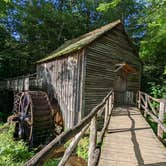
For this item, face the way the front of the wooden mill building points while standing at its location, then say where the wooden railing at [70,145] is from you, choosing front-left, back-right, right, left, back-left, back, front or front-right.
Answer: front-right

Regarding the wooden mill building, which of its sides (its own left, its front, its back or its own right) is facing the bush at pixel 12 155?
right

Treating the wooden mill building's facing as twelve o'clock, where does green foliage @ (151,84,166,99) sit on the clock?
The green foliage is roughly at 11 o'clock from the wooden mill building.

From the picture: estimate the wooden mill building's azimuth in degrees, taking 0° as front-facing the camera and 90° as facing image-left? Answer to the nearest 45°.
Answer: approximately 315°

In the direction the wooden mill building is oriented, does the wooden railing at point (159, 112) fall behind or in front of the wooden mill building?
in front

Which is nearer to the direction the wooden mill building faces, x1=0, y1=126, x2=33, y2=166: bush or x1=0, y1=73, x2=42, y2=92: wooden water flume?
the bush

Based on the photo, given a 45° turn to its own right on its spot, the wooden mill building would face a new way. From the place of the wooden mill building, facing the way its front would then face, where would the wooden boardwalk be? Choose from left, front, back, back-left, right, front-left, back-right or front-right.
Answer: front

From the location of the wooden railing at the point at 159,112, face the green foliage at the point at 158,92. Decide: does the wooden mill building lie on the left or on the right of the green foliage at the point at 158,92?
left
